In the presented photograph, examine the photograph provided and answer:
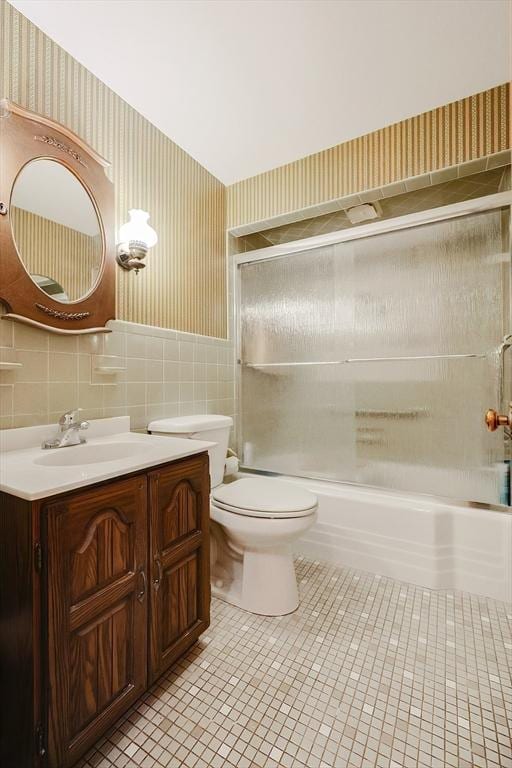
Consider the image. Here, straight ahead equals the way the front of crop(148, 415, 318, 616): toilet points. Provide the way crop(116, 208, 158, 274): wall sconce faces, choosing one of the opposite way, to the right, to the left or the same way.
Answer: the same way

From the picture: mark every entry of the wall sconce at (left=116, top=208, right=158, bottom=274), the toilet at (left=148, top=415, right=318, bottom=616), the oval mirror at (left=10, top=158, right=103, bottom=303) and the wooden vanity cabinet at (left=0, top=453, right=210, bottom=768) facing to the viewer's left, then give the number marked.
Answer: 0

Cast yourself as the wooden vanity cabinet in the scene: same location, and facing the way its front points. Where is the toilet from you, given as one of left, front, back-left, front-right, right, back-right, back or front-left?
left

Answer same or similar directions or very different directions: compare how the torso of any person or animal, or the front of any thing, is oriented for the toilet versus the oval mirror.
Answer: same or similar directions

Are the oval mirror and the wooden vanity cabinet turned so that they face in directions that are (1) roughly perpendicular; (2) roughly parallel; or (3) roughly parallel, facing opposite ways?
roughly parallel

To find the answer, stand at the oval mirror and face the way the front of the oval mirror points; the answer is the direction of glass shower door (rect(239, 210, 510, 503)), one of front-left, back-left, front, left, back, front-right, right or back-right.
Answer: front-left

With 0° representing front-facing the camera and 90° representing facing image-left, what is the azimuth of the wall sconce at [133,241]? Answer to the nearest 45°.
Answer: approximately 315°

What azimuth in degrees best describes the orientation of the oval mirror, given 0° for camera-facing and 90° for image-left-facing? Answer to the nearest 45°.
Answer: approximately 315°

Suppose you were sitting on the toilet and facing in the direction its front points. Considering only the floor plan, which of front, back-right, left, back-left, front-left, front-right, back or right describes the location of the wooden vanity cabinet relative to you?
right

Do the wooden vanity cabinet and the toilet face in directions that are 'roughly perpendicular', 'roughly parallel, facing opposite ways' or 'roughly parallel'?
roughly parallel

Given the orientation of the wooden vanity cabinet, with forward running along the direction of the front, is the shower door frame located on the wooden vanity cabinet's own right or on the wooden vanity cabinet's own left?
on the wooden vanity cabinet's own left

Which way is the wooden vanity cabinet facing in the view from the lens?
facing the viewer and to the right of the viewer

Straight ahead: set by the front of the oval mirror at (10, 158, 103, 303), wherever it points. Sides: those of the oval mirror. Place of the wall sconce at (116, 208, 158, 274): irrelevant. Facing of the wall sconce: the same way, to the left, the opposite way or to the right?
the same way
